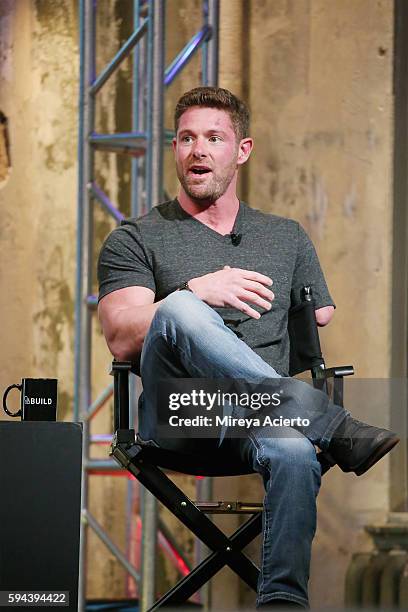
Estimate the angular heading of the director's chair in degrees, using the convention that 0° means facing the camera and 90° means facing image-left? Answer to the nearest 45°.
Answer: approximately 0°

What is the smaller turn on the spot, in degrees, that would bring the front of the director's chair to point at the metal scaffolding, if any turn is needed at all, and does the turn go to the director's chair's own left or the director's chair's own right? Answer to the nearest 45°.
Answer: approximately 180°

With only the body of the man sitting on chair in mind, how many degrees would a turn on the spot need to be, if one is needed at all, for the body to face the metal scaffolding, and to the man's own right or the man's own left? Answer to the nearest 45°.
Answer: approximately 180°

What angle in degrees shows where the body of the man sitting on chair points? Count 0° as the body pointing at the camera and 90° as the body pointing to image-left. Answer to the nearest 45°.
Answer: approximately 0°
